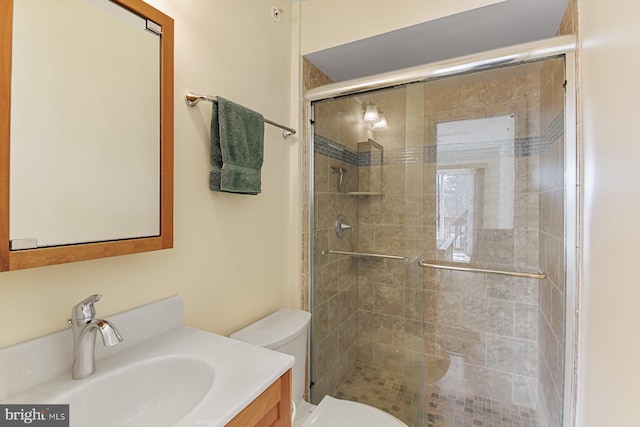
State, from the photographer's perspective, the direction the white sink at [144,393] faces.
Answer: facing the viewer and to the right of the viewer

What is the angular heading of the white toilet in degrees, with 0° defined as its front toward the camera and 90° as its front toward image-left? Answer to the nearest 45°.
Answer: approximately 315°

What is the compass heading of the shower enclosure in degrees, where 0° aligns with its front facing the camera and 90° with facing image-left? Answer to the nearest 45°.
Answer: approximately 0°

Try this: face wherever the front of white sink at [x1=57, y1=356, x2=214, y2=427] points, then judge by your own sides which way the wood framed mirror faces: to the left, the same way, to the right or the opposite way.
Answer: the same way

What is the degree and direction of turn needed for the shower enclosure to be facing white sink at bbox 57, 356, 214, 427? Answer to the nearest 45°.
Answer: approximately 45° to its right

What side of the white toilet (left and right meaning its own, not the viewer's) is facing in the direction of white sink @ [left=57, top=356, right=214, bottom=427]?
right

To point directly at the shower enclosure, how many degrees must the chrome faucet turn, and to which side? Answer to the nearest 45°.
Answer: approximately 45° to its left

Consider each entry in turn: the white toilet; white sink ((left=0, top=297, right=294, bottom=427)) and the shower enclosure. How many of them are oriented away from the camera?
0

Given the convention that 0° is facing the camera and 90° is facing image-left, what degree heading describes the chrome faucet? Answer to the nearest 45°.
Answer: approximately 315°

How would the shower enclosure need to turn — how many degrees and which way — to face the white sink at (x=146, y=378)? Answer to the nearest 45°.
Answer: approximately 45° to its right

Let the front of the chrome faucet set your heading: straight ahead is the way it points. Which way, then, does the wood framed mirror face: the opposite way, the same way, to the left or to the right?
the same way

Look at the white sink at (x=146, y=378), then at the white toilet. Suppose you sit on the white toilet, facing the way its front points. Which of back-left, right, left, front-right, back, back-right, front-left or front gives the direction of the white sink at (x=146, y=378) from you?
right
